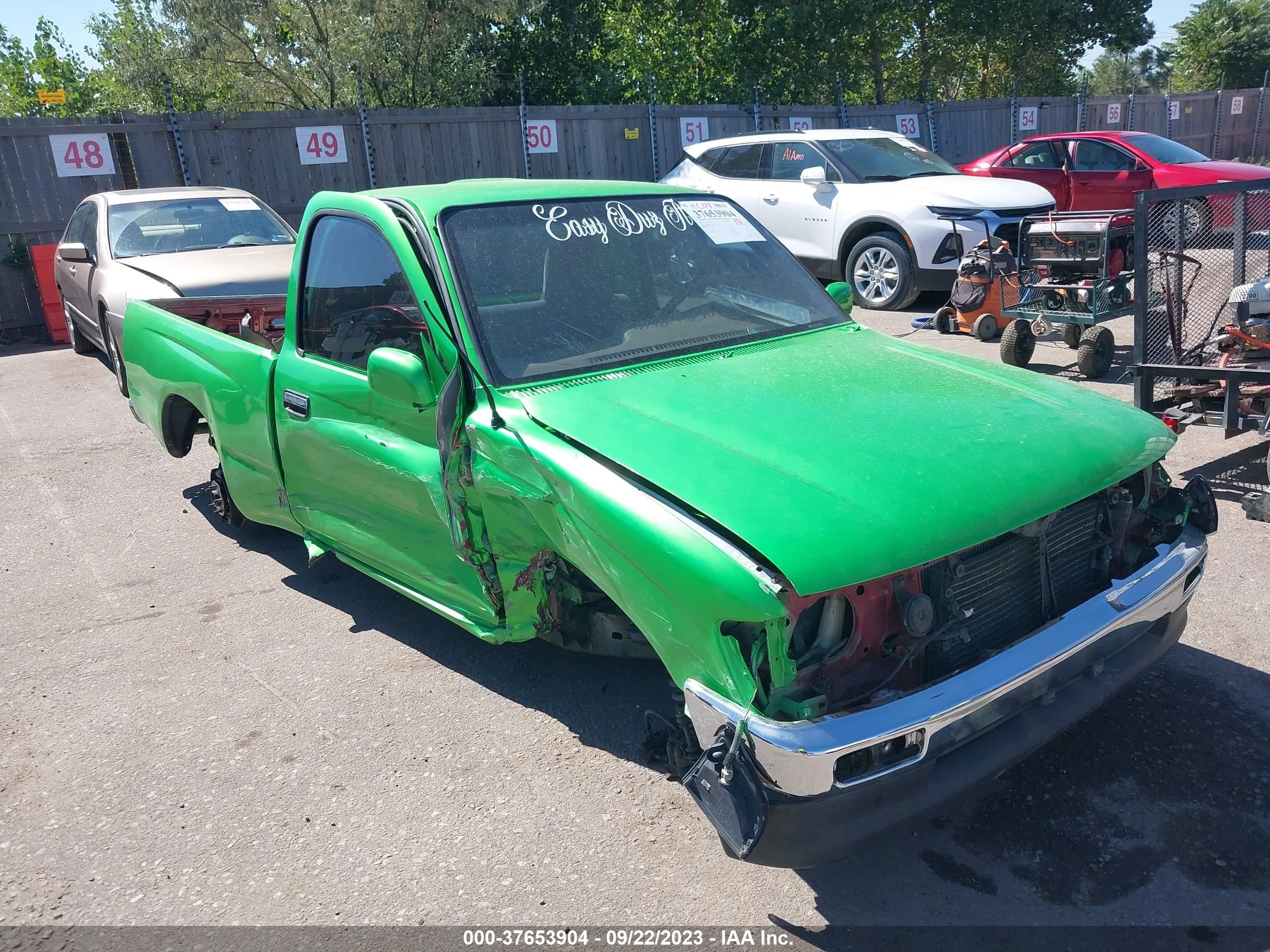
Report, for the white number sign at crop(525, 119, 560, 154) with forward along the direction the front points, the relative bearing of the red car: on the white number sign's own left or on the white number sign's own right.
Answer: on the white number sign's own left

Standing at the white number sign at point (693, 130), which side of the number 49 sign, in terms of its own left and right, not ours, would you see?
left

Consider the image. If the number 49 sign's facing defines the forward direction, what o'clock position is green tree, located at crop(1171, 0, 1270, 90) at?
The green tree is roughly at 8 o'clock from the number 49 sign.

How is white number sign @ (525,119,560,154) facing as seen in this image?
toward the camera

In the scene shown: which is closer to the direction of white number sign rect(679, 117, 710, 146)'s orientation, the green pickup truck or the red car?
the green pickup truck

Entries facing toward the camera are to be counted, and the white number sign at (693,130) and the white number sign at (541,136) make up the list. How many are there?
2

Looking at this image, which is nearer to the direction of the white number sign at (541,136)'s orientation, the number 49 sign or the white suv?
the white suv

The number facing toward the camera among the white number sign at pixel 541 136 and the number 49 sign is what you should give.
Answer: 2

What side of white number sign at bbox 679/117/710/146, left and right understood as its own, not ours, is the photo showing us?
front

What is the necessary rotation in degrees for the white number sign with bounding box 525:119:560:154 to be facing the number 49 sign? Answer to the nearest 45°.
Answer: approximately 45° to its right

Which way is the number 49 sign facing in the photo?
toward the camera

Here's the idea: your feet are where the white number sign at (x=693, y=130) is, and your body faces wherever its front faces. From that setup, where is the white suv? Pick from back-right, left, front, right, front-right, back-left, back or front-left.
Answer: front

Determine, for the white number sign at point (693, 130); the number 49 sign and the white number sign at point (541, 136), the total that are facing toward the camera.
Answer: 3
